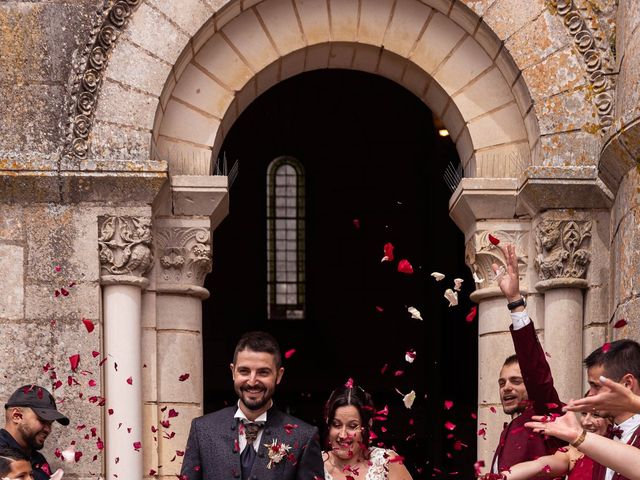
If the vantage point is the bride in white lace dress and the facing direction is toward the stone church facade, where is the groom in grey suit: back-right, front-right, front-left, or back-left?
back-left

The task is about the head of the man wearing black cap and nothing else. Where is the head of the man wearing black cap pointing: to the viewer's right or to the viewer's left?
to the viewer's right

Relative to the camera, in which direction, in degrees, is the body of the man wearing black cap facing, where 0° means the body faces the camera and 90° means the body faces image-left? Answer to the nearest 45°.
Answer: approximately 270°

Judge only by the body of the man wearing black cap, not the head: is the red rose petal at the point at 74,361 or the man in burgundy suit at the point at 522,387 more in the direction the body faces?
the man in burgundy suit

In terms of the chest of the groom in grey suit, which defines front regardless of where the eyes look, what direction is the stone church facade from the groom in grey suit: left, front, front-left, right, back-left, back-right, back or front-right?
back

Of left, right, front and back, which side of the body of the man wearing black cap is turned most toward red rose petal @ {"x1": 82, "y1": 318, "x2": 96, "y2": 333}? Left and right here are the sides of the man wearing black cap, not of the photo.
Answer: left

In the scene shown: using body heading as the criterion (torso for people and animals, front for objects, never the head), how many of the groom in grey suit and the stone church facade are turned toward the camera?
2

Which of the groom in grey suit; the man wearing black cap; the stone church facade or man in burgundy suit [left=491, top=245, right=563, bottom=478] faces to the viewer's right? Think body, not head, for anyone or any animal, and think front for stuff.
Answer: the man wearing black cap
